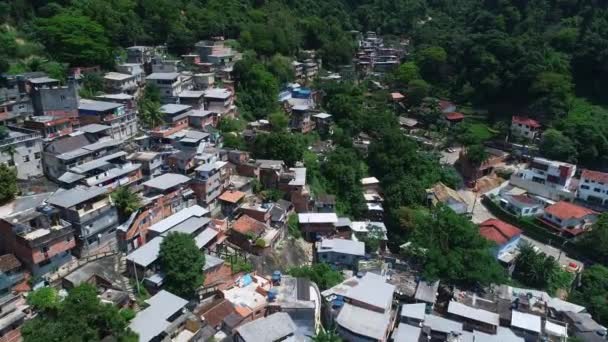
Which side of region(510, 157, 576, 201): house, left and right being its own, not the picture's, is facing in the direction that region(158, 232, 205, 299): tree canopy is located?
front

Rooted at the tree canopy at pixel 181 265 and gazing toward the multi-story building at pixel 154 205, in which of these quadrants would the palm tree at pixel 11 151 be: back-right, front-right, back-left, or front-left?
front-left

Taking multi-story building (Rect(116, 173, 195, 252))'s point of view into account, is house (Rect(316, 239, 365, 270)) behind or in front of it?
in front

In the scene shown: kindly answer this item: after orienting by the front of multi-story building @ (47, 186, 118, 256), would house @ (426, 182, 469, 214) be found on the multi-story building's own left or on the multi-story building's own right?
on the multi-story building's own left

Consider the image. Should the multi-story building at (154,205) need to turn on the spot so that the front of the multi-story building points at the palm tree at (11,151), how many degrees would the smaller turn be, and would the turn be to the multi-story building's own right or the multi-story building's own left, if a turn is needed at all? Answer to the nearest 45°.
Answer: approximately 180°

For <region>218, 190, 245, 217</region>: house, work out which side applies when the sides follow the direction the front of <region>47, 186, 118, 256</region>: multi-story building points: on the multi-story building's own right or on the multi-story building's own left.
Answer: on the multi-story building's own left

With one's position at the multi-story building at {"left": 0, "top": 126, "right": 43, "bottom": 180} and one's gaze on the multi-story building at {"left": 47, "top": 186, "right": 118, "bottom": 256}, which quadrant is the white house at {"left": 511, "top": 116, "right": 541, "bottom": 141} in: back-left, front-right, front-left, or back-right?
front-left

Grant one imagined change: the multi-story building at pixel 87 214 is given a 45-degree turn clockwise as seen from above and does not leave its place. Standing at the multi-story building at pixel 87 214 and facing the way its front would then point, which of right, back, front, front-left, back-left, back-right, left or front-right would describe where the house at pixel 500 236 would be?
left

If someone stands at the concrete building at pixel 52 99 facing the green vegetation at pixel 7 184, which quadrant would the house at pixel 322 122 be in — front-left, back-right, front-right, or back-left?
back-left

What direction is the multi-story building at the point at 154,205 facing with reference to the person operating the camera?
facing the viewer and to the right of the viewer

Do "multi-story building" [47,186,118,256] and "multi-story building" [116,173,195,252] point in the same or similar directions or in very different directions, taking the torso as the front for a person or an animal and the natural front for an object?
same or similar directions

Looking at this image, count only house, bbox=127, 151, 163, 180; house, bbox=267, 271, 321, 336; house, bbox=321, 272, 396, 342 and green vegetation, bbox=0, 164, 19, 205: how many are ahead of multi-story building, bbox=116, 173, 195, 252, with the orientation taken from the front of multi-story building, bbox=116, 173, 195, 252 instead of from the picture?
2

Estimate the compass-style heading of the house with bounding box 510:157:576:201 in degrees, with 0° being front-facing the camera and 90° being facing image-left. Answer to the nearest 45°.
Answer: approximately 45°

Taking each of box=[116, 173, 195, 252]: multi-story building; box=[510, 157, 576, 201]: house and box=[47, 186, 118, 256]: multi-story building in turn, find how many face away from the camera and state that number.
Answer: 0

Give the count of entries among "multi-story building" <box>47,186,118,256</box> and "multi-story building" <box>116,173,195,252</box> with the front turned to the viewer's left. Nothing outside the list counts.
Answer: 0

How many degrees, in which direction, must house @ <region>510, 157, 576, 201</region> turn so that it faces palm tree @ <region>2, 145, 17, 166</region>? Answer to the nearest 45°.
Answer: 0° — it already faces it

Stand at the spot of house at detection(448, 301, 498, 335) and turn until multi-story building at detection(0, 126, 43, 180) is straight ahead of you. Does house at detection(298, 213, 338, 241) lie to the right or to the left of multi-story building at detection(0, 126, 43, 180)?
right
